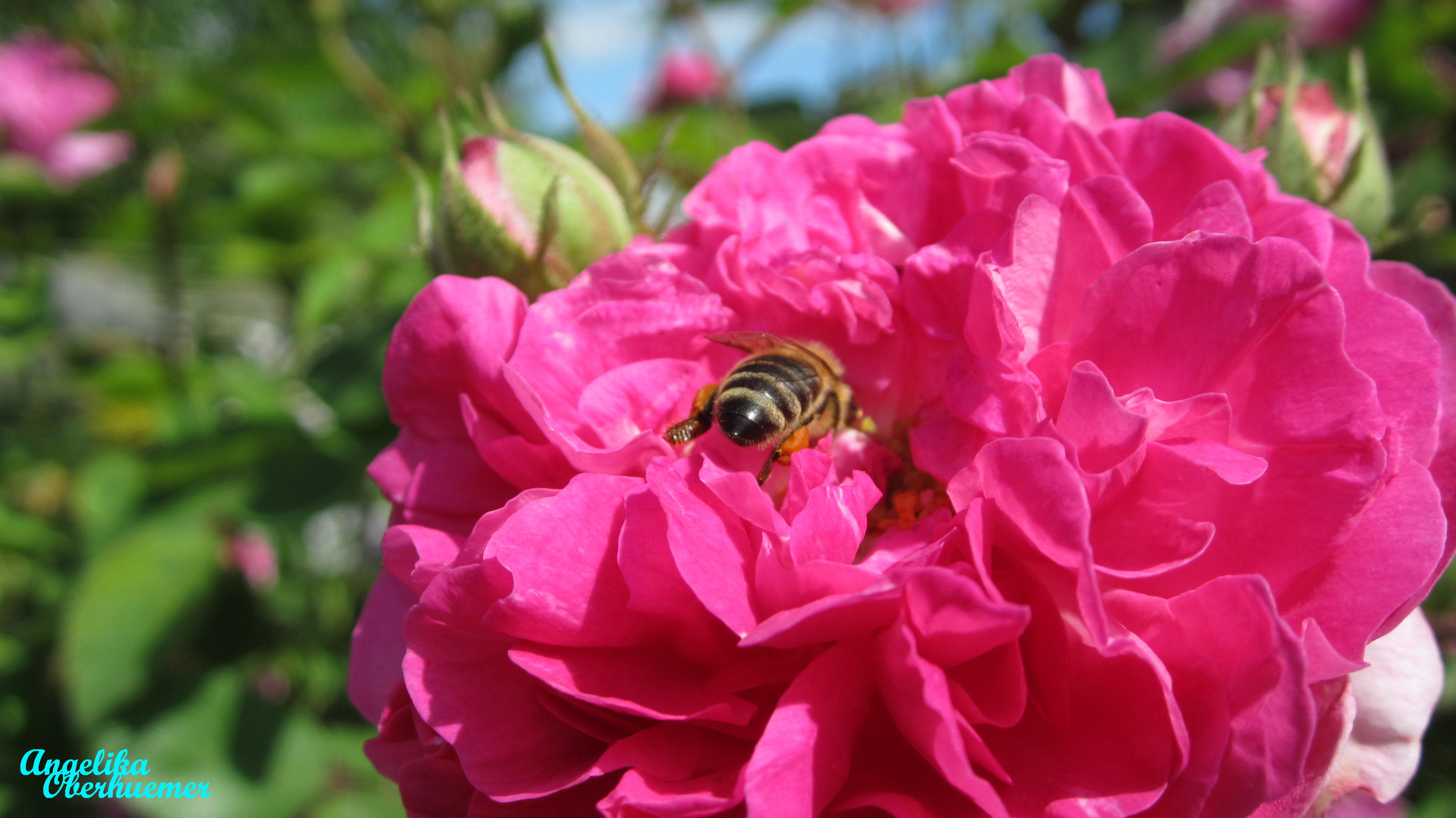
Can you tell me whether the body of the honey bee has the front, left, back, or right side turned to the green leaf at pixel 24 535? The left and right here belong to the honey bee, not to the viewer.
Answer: left

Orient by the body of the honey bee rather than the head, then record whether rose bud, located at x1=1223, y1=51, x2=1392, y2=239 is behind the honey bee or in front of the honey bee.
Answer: in front

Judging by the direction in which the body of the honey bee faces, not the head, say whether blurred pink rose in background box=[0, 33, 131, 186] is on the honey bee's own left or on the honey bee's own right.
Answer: on the honey bee's own left

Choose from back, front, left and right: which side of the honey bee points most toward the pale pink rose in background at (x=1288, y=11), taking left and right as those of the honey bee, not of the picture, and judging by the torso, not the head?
front

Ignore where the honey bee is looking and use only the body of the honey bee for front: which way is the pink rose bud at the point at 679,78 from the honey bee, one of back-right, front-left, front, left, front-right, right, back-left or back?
front-left

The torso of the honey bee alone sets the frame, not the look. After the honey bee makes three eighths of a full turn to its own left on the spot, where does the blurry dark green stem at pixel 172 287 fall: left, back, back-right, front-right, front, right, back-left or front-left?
front-right

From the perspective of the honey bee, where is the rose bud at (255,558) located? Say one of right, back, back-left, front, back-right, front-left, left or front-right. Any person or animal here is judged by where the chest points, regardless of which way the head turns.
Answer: left

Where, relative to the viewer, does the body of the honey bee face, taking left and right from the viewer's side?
facing away from the viewer and to the right of the viewer
